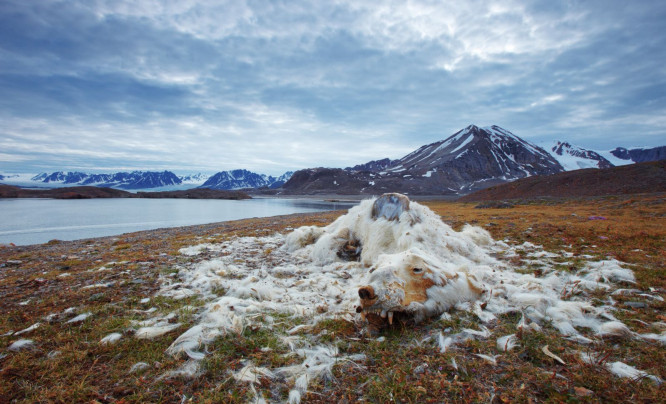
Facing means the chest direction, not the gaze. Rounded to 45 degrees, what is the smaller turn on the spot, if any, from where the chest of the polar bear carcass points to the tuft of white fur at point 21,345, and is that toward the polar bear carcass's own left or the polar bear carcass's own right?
0° — it already faces it

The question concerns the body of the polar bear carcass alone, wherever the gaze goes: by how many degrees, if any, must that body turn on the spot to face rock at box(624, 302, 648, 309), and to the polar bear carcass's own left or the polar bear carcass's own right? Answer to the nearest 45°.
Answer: approximately 90° to the polar bear carcass's own left

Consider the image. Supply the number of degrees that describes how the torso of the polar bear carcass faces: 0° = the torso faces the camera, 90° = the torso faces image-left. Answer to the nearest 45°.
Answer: approximately 45°

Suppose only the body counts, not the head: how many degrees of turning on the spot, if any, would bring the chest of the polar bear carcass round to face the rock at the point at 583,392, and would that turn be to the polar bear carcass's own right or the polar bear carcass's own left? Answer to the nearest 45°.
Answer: approximately 45° to the polar bear carcass's own left
